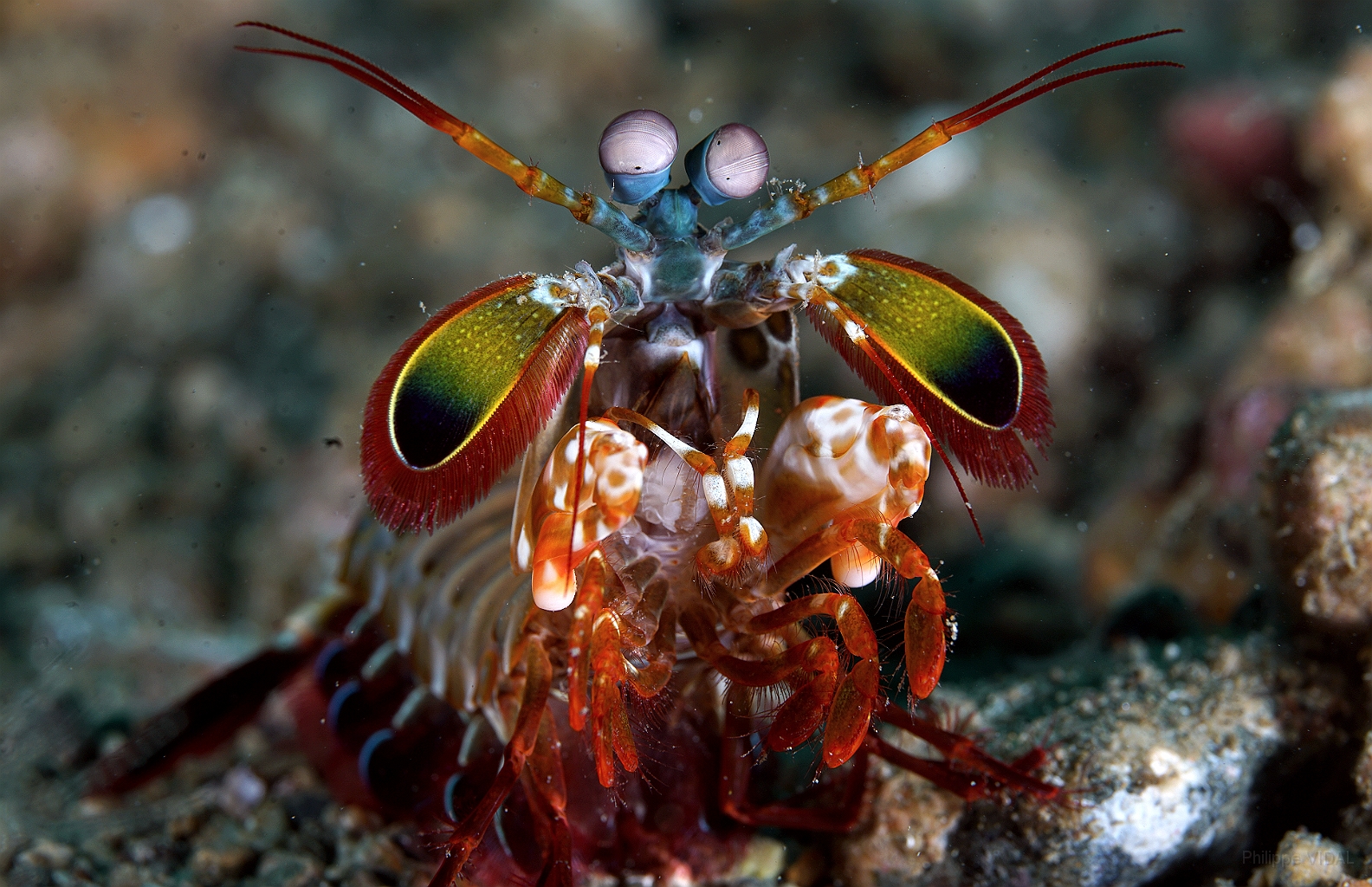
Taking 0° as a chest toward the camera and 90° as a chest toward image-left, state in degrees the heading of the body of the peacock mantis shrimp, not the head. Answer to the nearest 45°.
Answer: approximately 0°
